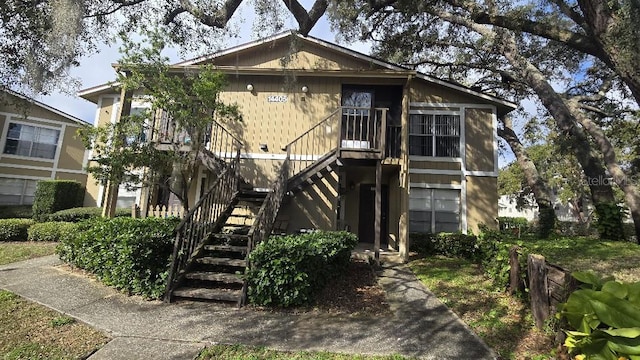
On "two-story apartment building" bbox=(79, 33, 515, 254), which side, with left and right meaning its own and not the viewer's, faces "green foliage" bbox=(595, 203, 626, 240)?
left

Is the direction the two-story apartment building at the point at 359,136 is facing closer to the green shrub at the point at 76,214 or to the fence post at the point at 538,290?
the fence post

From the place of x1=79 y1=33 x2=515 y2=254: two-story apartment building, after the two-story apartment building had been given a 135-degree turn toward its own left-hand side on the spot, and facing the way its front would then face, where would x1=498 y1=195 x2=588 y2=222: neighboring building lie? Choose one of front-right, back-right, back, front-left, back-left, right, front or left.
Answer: front

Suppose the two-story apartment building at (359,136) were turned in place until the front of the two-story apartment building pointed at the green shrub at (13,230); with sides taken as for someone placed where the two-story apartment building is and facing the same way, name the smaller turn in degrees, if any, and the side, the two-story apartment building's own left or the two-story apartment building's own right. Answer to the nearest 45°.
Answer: approximately 90° to the two-story apartment building's own right

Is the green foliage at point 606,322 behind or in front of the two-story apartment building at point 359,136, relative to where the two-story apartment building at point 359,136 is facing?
in front

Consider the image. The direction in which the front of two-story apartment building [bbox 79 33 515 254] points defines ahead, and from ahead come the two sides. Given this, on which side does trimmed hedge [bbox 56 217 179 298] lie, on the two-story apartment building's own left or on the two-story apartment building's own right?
on the two-story apartment building's own right

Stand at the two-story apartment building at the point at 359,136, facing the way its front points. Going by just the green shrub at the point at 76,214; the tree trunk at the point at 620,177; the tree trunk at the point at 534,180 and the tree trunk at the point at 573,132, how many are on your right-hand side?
1

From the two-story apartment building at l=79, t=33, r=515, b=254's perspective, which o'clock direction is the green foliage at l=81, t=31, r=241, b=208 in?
The green foliage is roughly at 2 o'clock from the two-story apartment building.

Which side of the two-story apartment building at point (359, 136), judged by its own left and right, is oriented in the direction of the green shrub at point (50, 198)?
right

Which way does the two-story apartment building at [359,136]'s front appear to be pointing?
toward the camera

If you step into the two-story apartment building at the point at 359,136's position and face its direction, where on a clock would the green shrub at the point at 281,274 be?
The green shrub is roughly at 1 o'clock from the two-story apartment building.

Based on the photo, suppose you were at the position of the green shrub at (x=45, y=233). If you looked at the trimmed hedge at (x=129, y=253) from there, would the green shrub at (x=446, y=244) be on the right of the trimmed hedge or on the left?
left

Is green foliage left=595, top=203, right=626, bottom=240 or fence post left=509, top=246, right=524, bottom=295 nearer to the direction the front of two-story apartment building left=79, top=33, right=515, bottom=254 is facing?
the fence post

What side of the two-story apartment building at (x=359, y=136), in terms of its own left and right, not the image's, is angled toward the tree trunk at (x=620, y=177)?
left

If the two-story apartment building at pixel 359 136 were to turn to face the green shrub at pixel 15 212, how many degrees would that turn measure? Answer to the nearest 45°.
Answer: approximately 90° to its right

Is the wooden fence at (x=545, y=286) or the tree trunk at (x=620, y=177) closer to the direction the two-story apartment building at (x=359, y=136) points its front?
the wooden fence
